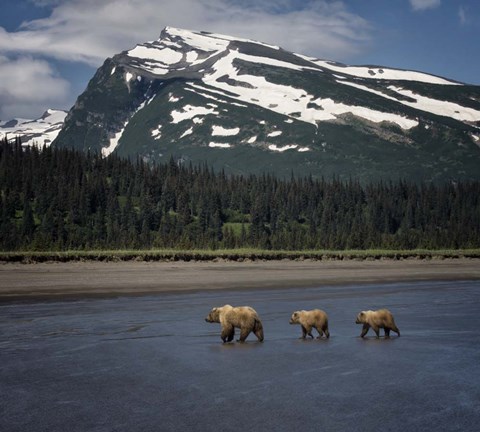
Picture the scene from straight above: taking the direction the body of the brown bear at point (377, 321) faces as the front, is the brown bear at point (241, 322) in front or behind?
in front

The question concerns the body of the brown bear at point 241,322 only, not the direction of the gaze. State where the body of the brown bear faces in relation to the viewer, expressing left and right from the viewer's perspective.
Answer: facing to the left of the viewer

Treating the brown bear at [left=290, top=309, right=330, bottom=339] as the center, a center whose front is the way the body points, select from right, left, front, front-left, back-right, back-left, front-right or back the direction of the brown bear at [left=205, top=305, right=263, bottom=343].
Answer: front-left

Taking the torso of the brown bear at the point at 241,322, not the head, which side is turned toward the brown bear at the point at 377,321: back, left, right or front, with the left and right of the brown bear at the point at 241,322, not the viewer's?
back

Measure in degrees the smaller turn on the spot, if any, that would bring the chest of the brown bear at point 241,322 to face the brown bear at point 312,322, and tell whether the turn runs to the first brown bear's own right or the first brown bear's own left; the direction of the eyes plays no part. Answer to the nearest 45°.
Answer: approximately 135° to the first brown bear's own right

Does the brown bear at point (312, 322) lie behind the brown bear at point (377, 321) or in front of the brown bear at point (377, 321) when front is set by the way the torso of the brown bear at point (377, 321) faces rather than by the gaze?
in front

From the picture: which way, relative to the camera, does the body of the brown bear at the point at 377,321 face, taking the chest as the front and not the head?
to the viewer's left

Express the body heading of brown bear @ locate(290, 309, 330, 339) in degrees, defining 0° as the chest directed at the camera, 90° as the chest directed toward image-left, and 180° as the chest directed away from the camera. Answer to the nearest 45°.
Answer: approximately 90°

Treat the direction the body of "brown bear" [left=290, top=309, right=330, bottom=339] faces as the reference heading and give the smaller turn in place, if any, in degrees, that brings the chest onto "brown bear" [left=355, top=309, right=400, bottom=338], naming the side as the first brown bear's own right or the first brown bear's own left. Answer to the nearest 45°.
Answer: approximately 180°
